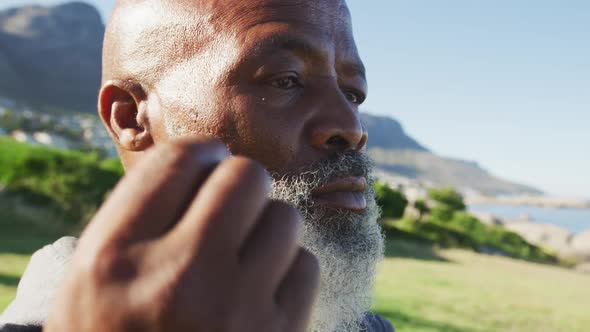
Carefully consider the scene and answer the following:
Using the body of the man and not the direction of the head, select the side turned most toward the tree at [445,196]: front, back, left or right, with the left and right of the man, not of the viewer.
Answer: left

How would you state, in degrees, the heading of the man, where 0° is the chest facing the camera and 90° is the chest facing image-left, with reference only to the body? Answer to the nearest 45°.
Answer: approximately 315°

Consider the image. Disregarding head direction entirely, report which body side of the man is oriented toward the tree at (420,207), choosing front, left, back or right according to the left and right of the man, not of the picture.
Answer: left

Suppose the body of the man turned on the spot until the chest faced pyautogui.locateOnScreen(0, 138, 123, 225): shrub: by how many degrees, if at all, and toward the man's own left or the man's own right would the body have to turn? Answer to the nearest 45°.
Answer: approximately 135° to the man's own left

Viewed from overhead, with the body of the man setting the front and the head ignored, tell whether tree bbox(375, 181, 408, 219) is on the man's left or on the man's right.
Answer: on the man's left

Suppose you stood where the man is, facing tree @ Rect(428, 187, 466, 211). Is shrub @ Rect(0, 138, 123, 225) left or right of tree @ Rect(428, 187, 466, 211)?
left
